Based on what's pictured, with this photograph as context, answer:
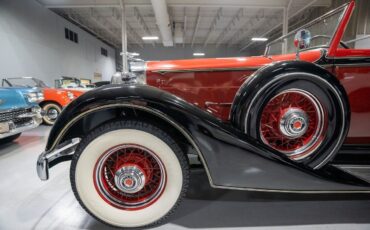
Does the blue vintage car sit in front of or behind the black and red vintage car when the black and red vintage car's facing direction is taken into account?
in front

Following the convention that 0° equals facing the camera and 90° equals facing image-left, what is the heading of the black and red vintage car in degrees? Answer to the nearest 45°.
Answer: approximately 90°
